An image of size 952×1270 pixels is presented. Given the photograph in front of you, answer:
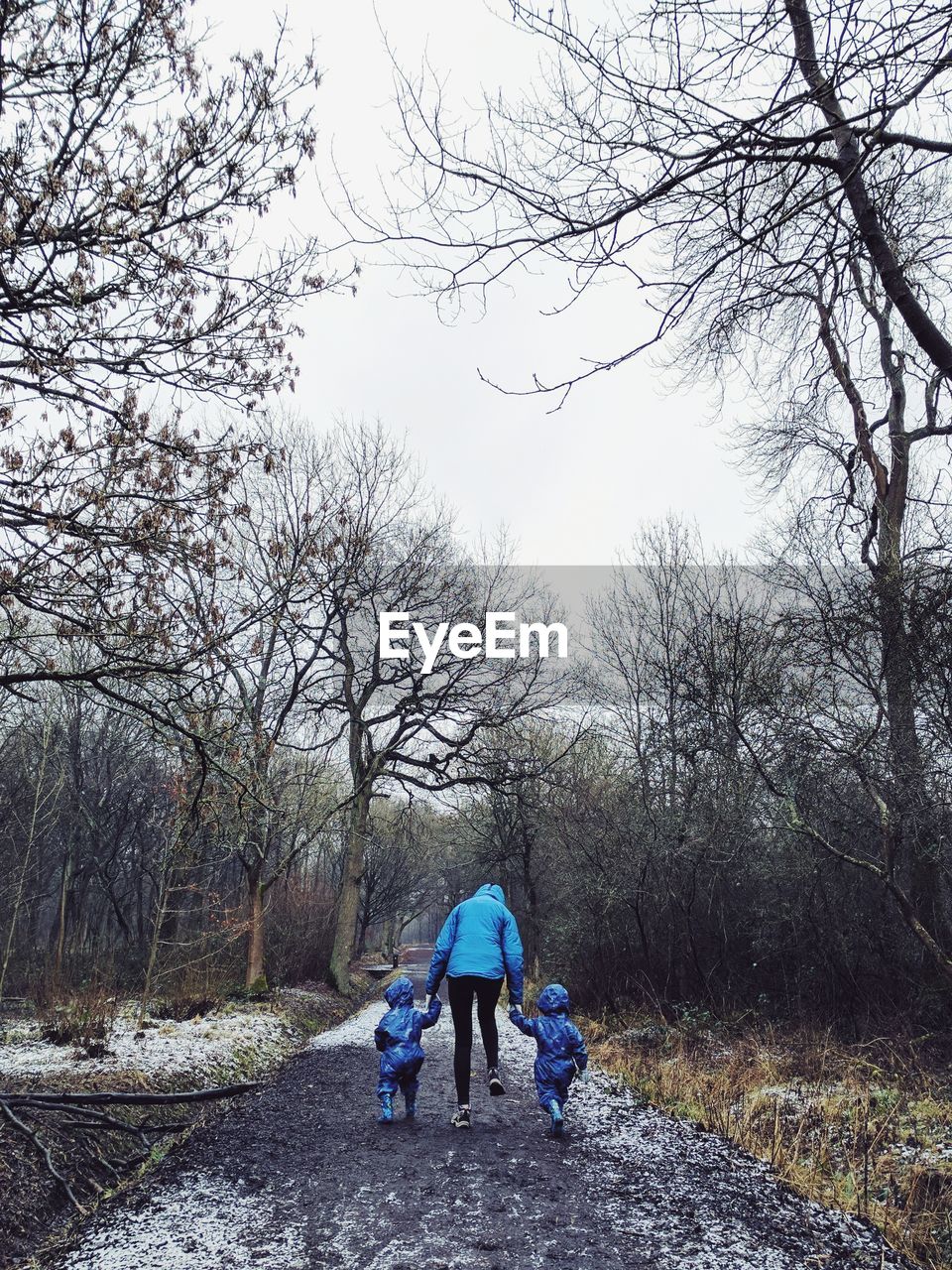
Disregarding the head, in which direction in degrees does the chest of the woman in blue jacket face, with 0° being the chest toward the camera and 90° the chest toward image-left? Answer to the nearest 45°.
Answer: approximately 180°

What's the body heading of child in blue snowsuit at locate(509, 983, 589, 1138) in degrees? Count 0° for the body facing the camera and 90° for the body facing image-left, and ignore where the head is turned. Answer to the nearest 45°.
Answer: approximately 180°

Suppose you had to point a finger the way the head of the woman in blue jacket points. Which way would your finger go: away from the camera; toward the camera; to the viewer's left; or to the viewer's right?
away from the camera

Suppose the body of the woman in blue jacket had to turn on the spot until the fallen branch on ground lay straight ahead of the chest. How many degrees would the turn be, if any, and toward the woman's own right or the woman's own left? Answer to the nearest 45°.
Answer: approximately 135° to the woman's own left

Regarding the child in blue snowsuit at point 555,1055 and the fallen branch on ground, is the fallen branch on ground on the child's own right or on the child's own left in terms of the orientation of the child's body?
on the child's own left

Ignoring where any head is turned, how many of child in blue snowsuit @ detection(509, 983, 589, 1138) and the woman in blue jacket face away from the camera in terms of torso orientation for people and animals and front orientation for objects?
2

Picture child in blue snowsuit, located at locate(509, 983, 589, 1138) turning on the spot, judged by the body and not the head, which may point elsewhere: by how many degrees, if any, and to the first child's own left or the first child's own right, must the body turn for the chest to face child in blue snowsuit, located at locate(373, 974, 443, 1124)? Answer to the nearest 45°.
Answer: approximately 90° to the first child's own left
